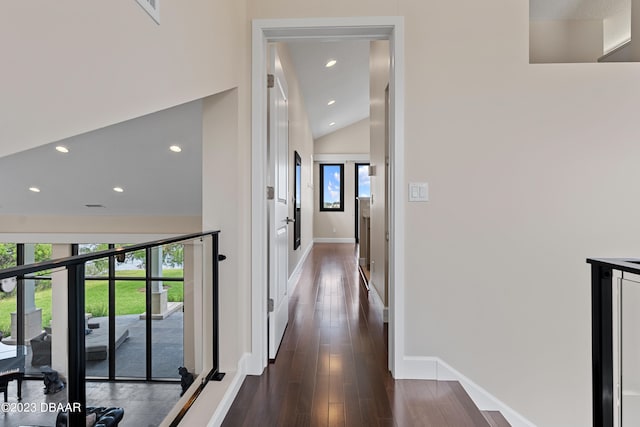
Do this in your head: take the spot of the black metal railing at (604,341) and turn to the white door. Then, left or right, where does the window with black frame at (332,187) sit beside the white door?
right

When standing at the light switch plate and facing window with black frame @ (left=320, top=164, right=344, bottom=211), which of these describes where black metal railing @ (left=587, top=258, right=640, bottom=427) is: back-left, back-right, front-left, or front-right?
back-right

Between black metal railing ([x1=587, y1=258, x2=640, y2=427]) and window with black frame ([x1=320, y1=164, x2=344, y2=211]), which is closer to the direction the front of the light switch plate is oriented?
the black metal railing

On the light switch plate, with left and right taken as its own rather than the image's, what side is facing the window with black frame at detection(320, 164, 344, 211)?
back

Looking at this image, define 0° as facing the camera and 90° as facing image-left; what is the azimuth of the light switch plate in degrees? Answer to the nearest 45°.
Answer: approximately 0°

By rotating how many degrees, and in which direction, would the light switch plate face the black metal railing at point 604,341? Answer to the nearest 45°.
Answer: approximately 45° to its left

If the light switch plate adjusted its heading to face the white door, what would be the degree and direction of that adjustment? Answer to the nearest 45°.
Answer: approximately 90° to its right
